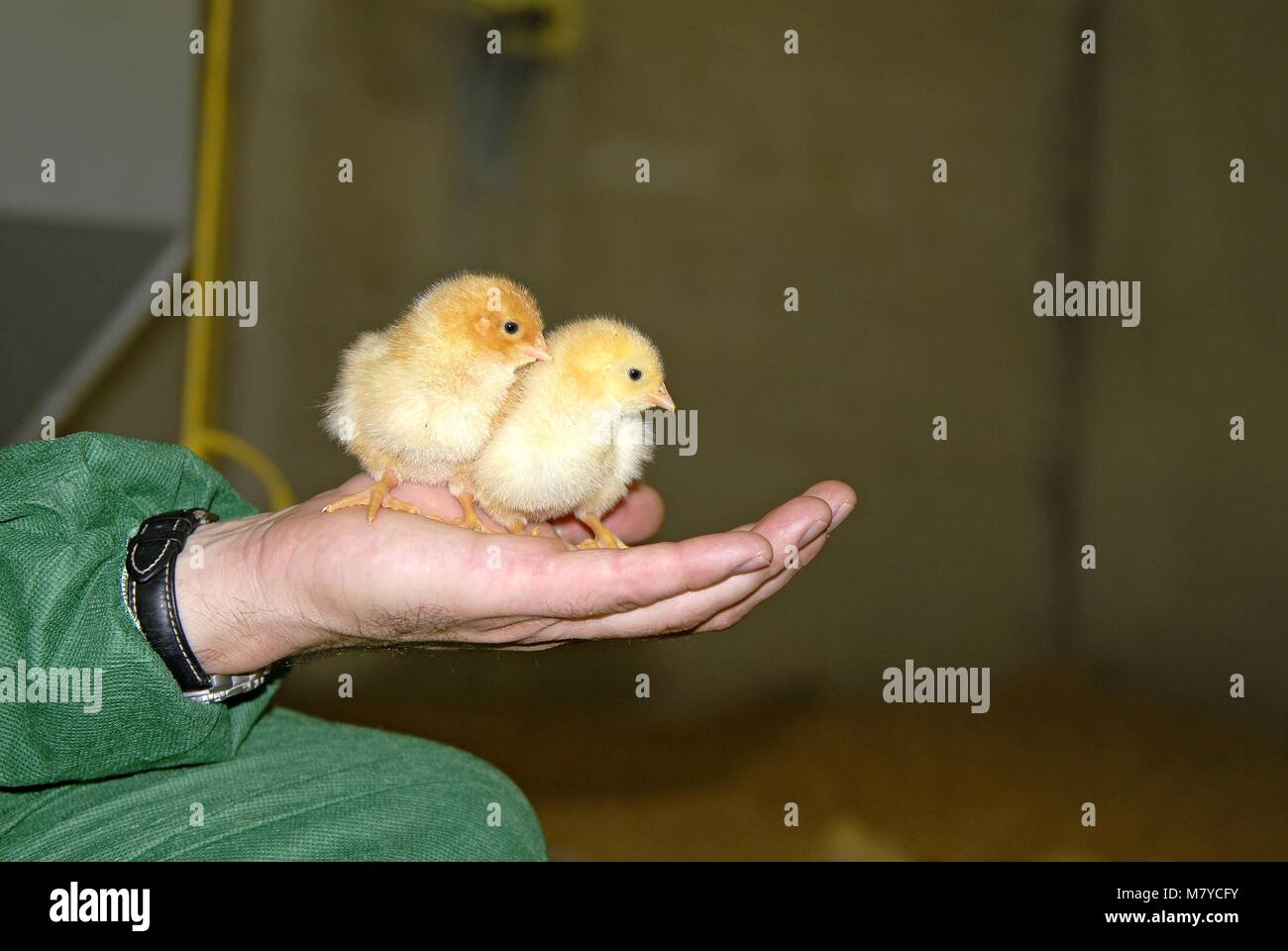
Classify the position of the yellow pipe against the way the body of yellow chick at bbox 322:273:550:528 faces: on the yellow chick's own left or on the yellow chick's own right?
on the yellow chick's own left

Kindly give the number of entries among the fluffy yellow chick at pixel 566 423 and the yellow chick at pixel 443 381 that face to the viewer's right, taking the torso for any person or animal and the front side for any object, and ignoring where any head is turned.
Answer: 2

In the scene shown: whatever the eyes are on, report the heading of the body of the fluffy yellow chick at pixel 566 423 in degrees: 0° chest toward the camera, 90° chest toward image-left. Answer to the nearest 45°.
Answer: approximately 270°

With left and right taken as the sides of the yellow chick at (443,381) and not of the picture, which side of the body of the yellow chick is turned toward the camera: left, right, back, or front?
right

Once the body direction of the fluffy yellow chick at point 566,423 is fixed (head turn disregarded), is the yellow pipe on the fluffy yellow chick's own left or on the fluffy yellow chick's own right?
on the fluffy yellow chick's own left
